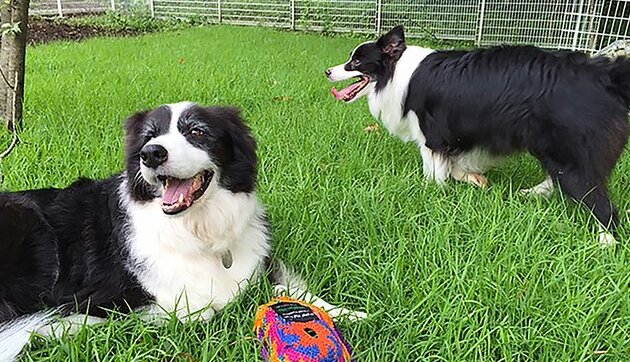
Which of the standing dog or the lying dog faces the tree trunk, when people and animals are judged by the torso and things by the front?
the standing dog

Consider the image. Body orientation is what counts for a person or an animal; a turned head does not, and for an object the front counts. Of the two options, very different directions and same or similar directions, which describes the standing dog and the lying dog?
very different directions

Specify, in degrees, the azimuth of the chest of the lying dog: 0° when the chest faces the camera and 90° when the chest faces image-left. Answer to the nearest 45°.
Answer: approximately 315°

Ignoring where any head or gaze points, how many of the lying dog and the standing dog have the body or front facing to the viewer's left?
1

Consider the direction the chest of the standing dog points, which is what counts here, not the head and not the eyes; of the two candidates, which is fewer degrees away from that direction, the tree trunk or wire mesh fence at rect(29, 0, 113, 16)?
the tree trunk

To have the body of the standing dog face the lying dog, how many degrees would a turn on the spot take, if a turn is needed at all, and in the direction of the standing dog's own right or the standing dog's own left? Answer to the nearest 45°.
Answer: approximately 45° to the standing dog's own left

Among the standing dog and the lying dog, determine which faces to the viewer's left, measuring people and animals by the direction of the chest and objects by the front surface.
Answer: the standing dog

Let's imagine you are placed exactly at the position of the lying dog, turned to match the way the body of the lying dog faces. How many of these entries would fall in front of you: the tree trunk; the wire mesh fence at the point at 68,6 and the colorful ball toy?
1

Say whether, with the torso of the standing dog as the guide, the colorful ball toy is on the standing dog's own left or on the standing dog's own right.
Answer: on the standing dog's own left

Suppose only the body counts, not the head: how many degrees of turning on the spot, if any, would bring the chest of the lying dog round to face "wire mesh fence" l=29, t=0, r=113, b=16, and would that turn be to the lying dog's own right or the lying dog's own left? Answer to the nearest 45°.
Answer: approximately 135° to the lying dog's own left

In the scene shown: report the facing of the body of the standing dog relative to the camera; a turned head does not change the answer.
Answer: to the viewer's left

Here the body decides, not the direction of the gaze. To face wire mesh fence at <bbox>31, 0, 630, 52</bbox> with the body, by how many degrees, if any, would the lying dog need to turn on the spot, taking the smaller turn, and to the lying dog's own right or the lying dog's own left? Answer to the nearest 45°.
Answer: approximately 90° to the lying dog's own left

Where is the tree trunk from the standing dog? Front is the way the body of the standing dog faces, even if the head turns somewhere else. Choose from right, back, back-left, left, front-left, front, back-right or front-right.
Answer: front

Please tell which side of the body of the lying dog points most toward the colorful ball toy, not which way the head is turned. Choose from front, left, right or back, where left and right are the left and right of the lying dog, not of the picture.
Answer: front

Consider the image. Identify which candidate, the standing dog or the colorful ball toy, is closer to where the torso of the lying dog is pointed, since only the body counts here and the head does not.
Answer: the colorful ball toy
